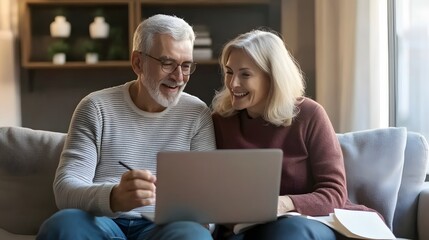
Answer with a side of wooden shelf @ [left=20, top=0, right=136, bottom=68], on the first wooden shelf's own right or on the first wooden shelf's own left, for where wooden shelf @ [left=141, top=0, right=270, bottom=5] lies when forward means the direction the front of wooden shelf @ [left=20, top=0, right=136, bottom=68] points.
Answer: on the first wooden shelf's own left

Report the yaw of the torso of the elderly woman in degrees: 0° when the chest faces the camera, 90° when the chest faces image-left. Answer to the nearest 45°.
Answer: approximately 45°

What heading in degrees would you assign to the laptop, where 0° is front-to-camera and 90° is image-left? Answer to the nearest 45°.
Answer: approximately 180°

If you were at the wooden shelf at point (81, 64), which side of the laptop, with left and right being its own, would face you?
front

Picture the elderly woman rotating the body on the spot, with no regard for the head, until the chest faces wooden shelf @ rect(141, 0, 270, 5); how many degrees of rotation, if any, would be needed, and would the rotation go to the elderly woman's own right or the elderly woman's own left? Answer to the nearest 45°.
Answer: approximately 135° to the elderly woman's own right

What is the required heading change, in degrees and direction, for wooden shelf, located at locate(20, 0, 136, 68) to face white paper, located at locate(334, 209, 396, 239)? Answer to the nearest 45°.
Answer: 0° — it already faces it

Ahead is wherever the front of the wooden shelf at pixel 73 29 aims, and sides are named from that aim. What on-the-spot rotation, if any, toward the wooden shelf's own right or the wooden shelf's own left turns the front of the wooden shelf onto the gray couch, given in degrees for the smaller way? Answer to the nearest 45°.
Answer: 0° — it already faces it

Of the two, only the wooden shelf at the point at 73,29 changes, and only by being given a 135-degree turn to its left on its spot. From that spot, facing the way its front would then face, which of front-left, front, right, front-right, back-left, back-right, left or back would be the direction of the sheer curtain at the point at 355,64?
right

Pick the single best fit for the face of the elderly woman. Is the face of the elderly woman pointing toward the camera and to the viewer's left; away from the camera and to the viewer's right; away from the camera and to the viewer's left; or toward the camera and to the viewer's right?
toward the camera and to the viewer's left

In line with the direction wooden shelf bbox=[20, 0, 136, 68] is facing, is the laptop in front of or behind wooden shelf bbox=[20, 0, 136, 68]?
in front

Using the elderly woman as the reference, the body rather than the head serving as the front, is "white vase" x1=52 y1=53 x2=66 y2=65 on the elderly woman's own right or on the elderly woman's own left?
on the elderly woman's own right

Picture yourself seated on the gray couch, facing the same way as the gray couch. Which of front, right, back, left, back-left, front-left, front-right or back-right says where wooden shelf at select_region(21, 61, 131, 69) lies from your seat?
back
